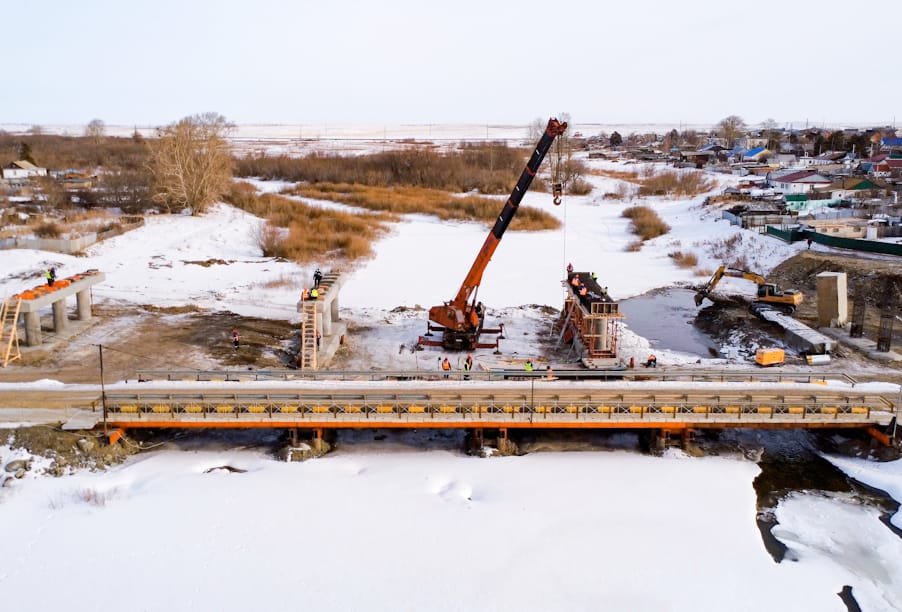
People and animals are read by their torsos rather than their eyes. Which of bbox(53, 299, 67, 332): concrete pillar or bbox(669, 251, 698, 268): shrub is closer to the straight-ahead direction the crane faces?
the shrub

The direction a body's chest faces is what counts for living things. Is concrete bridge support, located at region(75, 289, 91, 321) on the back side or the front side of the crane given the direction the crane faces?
on the back side

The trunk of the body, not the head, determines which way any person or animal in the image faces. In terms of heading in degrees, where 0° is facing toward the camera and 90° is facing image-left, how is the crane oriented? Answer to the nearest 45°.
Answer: approximately 270°

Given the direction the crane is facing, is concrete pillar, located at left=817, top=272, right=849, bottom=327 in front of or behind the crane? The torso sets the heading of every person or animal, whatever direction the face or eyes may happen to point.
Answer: in front

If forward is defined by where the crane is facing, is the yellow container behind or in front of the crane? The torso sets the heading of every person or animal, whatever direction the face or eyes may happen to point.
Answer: in front

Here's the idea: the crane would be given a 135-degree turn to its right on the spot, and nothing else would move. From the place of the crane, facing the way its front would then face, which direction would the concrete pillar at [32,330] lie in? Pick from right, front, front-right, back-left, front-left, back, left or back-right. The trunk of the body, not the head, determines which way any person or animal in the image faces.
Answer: front-right

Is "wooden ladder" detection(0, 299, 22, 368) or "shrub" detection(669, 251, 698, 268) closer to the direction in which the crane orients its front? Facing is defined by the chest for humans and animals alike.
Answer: the shrub

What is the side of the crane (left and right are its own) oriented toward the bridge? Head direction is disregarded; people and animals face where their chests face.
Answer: right

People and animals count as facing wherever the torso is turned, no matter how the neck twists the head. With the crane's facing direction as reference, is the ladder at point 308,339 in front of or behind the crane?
behind

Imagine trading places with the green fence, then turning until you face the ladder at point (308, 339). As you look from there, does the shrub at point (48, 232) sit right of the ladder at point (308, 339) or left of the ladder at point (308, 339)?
right

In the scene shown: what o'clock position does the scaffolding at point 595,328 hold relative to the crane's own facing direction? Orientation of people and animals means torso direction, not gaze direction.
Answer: The scaffolding is roughly at 1 o'clock from the crane.

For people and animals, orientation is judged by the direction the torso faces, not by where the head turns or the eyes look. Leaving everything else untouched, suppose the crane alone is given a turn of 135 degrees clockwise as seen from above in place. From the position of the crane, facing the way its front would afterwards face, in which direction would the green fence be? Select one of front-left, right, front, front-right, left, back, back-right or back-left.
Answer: back

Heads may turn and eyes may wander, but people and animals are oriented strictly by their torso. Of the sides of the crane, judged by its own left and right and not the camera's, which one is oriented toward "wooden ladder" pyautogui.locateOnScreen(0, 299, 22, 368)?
back

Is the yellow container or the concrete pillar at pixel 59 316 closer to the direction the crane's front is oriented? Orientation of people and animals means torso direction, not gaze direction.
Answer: the yellow container
